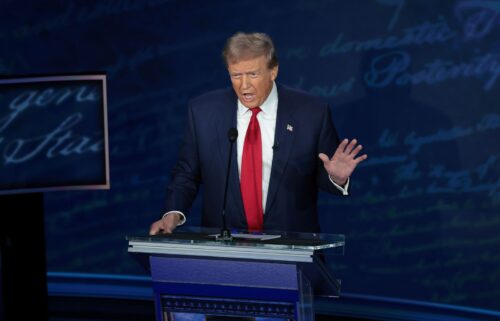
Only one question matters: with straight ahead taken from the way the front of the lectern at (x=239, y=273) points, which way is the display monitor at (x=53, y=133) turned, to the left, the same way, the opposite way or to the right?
the same way

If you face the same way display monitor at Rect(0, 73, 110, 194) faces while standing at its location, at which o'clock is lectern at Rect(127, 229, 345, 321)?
The lectern is roughly at 11 o'clock from the display monitor.

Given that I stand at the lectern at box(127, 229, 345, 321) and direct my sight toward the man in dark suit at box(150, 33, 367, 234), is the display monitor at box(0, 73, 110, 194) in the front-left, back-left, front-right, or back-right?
front-left

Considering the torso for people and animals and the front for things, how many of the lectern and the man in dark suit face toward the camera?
2

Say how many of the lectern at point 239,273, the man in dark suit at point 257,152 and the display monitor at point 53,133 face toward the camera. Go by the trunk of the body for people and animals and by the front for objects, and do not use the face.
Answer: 3

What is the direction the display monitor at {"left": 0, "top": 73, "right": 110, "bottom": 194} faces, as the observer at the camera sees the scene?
facing the viewer

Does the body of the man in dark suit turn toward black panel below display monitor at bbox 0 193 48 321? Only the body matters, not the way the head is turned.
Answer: no

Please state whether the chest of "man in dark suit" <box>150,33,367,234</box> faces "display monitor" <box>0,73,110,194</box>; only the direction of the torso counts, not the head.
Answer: no

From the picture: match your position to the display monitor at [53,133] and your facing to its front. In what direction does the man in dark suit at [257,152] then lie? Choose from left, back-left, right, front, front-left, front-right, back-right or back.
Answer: front-left

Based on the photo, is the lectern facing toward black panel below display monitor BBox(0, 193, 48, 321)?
no

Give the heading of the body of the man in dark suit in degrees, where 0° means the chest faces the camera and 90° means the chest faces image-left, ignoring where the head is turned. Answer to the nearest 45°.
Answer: approximately 0°
